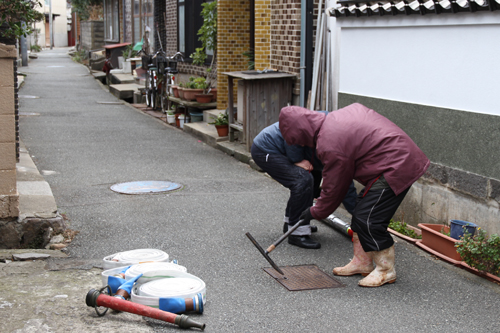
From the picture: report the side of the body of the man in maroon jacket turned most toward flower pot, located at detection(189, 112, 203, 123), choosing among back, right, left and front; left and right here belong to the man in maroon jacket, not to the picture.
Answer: right

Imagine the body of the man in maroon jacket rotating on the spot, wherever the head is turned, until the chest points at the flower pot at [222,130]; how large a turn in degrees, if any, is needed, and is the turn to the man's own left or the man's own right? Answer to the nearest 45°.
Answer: approximately 90° to the man's own right

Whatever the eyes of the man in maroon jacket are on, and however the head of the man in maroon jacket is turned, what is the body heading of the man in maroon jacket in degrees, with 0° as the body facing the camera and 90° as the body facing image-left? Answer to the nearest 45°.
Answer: approximately 90°

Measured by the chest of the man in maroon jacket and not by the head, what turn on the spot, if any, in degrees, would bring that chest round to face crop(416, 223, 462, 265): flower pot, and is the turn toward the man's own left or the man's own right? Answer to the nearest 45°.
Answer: approximately 135° to the man's own right

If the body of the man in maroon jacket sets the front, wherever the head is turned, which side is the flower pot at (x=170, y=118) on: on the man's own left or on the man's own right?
on the man's own right

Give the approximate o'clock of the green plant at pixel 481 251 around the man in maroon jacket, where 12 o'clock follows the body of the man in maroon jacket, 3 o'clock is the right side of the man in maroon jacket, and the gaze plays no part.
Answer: The green plant is roughly at 5 o'clock from the man in maroon jacket.

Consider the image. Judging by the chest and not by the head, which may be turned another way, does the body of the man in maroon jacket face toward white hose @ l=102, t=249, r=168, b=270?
yes

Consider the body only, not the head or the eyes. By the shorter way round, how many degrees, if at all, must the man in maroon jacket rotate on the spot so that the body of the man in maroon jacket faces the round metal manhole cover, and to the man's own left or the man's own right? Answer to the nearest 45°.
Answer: approximately 45° to the man's own right

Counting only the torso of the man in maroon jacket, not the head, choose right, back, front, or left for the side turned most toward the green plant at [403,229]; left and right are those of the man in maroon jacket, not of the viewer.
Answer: right

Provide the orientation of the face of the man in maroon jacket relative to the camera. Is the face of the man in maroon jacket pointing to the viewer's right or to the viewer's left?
to the viewer's left
